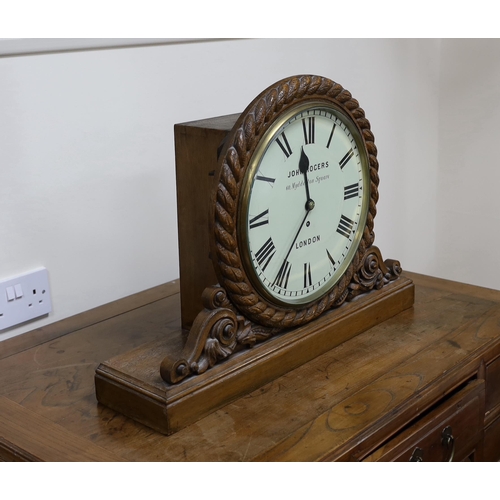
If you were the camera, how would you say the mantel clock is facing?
facing the viewer and to the right of the viewer

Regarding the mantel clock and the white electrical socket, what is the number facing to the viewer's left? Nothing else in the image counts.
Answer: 0

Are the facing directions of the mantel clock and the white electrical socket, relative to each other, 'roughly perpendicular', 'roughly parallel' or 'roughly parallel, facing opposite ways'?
roughly parallel
